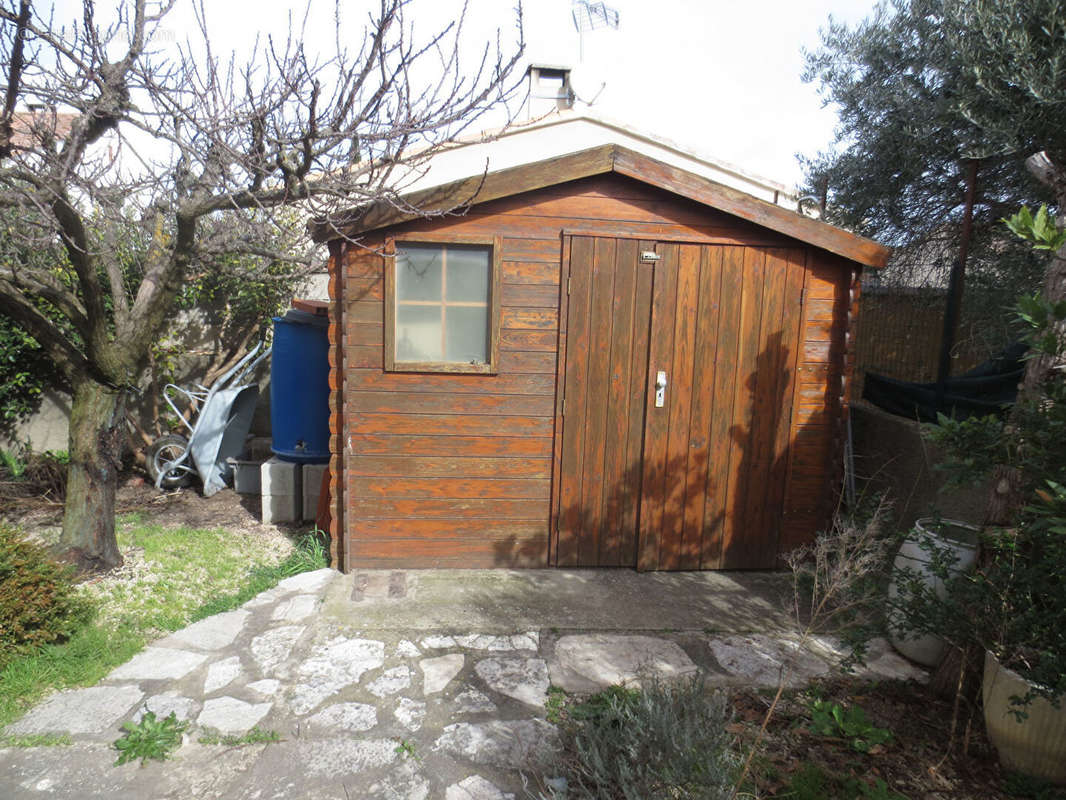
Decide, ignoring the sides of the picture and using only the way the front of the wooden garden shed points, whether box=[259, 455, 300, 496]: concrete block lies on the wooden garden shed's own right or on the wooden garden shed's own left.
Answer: on the wooden garden shed's own right

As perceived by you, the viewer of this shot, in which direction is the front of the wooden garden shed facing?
facing the viewer

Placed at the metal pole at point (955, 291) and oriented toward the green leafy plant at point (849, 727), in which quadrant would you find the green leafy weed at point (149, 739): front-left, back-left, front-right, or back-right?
front-right

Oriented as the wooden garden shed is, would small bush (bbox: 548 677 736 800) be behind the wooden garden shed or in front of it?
in front

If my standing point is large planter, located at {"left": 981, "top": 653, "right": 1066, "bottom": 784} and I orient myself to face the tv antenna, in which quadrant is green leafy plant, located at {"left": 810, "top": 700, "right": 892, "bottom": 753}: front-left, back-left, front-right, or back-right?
front-left

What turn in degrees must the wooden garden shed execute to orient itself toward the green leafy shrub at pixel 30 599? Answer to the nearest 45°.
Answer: approximately 45° to its right

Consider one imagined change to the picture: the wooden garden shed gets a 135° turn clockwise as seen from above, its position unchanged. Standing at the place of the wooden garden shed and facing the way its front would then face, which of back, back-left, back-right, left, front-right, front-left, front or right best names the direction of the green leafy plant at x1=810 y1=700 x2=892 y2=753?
back

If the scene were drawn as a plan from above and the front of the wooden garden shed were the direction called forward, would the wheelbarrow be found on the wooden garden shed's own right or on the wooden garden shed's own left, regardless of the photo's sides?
on the wooden garden shed's own right

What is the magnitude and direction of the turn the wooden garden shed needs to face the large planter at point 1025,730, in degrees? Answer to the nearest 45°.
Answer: approximately 45° to its left
